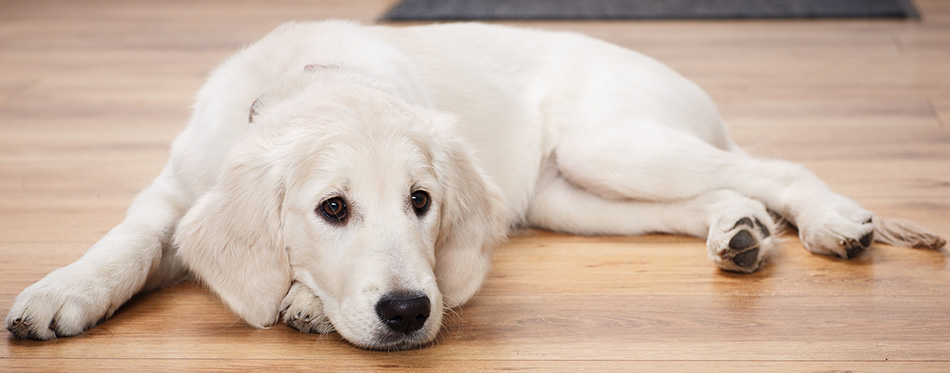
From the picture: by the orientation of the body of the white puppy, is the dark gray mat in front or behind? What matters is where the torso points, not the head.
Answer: behind

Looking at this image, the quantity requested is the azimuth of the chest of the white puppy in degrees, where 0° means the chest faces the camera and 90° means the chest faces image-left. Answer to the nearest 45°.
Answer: approximately 45°
